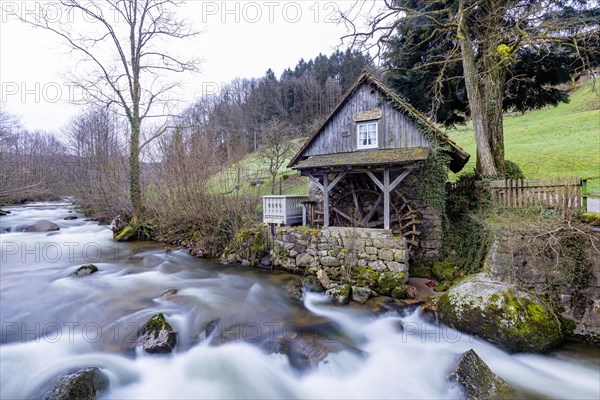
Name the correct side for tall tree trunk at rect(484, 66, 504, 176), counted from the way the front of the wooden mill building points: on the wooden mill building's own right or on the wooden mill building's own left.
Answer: on the wooden mill building's own left

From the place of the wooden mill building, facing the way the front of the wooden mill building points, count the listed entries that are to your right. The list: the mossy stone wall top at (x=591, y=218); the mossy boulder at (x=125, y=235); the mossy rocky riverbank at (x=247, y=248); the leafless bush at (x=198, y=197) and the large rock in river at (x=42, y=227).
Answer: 4

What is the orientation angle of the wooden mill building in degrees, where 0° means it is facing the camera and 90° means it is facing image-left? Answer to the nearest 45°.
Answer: approximately 0°

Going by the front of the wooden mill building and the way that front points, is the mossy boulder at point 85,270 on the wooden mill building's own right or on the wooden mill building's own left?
on the wooden mill building's own right

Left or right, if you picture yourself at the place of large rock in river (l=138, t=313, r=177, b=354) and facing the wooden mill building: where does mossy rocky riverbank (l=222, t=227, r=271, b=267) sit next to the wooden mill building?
left

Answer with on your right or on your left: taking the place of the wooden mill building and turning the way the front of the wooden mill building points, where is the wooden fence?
on your left

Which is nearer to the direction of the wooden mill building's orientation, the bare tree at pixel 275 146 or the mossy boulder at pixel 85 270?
the mossy boulder

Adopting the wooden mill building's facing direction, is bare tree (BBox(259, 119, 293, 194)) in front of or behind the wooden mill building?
behind

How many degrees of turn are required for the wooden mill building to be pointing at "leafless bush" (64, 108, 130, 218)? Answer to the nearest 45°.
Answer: approximately 90° to its right
